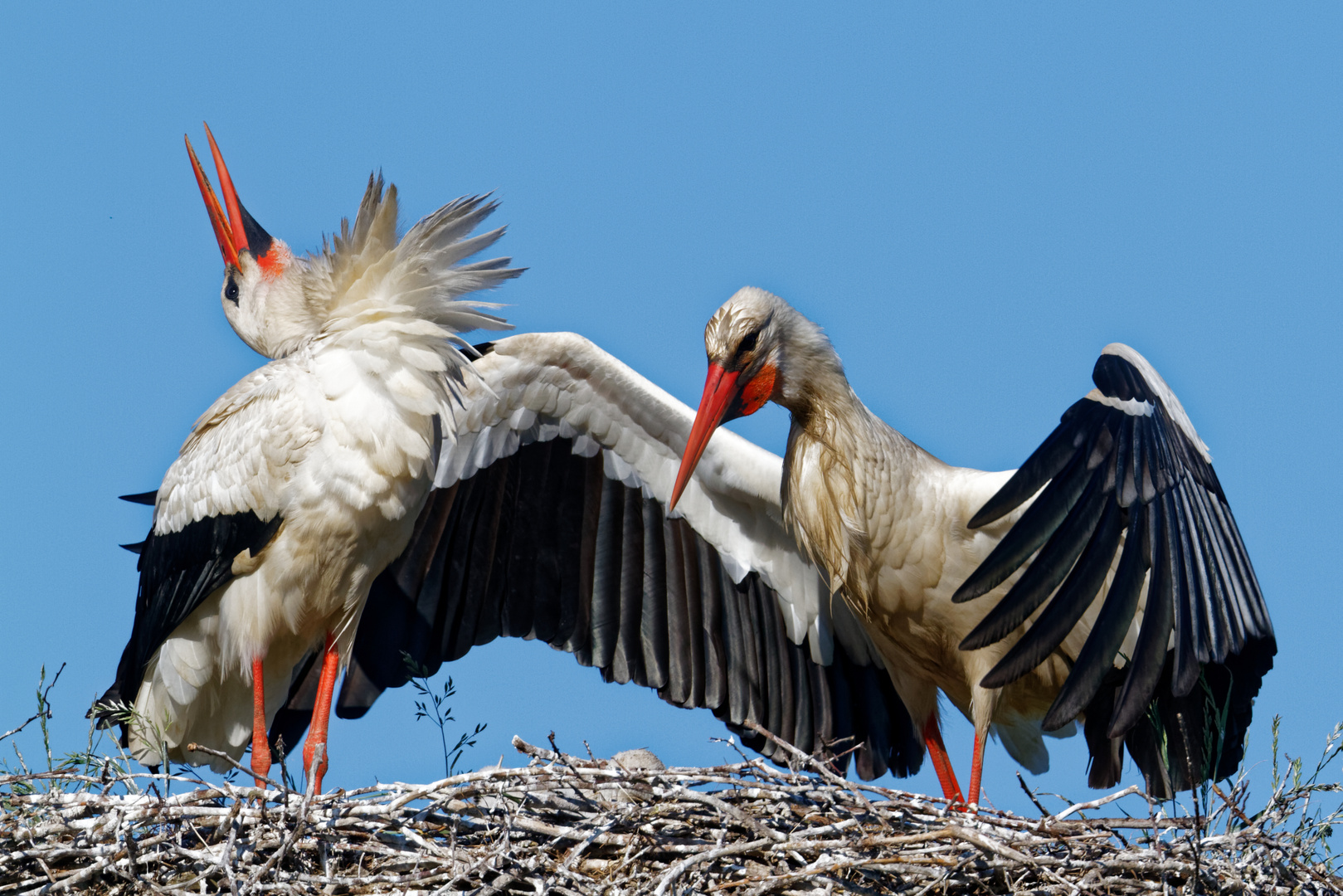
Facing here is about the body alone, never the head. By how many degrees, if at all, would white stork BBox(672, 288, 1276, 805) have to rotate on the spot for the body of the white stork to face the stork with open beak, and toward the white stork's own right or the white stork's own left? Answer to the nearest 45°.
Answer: approximately 45° to the white stork's own right

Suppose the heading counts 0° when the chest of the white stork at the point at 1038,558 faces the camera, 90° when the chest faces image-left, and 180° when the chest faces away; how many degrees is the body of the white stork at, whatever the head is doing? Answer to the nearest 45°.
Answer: approximately 45°
